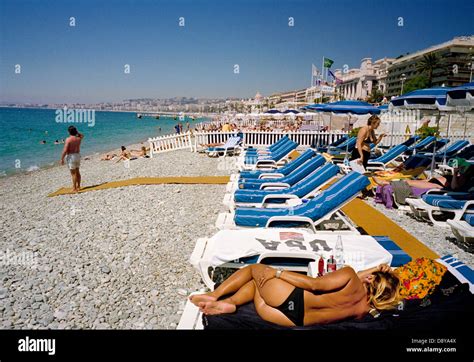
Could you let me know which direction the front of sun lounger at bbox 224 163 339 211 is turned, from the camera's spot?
facing to the left of the viewer

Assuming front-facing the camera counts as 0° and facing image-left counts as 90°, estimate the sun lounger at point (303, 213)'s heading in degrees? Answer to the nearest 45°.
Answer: approximately 90°

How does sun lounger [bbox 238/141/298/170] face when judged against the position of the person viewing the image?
facing to the left of the viewer

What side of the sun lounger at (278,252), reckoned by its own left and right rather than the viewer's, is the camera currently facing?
left

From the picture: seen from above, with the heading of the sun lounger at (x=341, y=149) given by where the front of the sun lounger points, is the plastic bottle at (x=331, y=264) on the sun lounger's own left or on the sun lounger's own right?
on the sun lounger's own left

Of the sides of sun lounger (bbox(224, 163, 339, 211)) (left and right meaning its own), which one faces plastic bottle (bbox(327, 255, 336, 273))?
left

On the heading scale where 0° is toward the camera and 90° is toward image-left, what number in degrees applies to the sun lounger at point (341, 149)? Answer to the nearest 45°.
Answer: approximately 90°

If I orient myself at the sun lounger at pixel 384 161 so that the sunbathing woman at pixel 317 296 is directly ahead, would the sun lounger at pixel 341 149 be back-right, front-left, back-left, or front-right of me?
back-right
